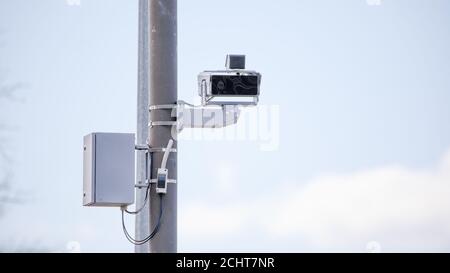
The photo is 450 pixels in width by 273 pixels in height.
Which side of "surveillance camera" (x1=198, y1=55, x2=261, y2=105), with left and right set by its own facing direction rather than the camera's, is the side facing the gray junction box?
right

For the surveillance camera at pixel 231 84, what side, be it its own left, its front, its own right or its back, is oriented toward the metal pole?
right

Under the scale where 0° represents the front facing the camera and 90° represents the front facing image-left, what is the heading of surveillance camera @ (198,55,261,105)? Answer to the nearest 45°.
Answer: approximately 0°
